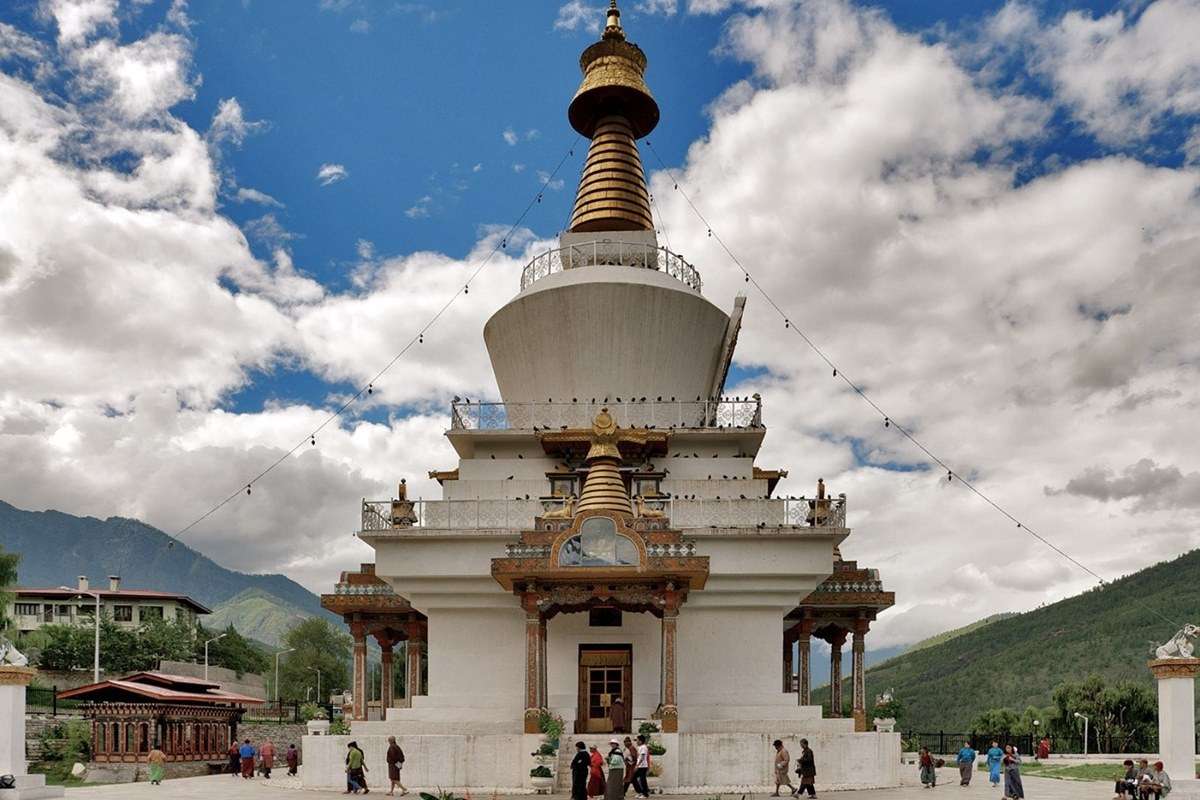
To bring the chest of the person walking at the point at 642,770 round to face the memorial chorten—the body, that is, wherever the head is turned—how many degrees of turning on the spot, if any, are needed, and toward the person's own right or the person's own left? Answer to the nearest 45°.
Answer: approximately 90° to the person's own right

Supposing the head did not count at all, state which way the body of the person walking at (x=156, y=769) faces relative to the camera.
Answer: away from the camera

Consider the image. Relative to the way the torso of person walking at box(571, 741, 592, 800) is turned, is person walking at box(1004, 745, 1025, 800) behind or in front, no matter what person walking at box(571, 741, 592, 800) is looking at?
behind

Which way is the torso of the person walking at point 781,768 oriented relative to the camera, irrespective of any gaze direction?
to the viewer's left

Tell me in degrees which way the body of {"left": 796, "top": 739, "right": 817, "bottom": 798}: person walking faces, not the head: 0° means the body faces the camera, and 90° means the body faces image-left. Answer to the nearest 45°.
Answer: approximately 90°

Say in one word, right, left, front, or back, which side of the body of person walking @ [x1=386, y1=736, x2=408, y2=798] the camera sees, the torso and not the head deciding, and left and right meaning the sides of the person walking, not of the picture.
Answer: left

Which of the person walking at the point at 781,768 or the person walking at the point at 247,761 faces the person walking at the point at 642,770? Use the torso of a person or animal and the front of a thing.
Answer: the person walking at the point at 781,768

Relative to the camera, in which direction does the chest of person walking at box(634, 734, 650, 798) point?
to the viewer's left
